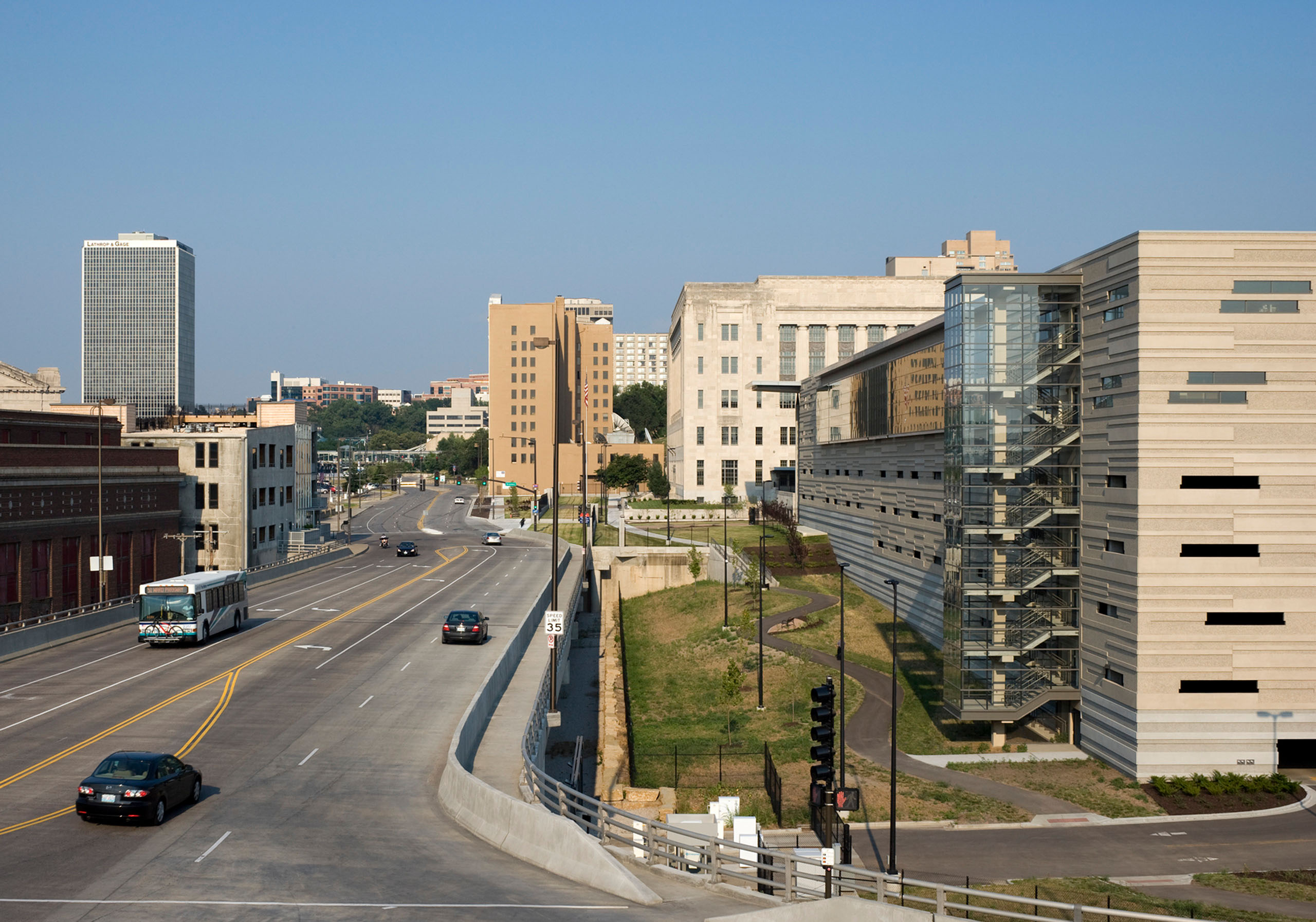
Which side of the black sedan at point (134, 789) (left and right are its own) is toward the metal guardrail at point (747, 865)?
right

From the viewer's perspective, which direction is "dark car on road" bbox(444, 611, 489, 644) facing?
away from the camera

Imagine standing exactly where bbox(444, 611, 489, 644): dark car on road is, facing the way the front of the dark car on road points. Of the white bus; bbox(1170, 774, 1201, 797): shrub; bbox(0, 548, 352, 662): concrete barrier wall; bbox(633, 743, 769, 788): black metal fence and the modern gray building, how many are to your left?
2

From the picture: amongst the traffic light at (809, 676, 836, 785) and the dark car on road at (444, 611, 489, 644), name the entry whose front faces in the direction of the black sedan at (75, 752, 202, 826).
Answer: the traffic light

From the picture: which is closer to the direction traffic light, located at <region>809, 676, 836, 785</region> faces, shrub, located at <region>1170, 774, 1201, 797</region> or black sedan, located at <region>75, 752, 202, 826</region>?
the black sedan

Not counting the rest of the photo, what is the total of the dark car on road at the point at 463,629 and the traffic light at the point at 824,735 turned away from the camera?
1

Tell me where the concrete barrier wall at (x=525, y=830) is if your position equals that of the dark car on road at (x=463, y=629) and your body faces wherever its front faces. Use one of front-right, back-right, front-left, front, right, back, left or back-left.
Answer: back

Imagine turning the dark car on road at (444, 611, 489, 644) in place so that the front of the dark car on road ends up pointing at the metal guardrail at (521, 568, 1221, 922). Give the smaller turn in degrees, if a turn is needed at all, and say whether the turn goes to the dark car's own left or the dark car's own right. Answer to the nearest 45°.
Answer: approximately 180°

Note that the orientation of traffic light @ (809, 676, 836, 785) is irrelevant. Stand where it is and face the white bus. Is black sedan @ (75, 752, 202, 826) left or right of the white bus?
left

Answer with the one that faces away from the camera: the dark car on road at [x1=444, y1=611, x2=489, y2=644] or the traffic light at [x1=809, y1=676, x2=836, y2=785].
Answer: the dark car on road
